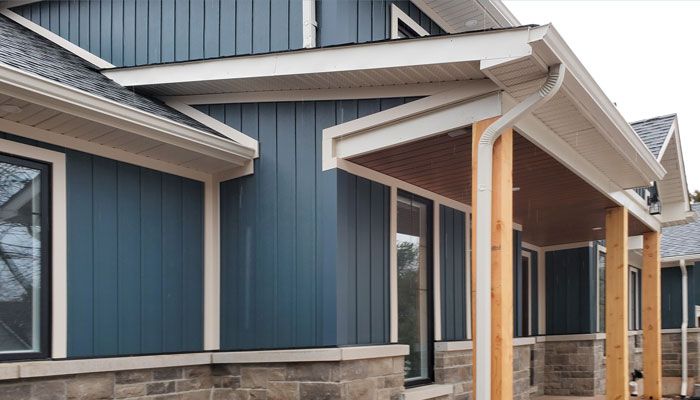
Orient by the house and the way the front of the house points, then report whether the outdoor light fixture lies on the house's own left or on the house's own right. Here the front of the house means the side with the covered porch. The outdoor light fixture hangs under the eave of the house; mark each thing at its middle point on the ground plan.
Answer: on the house's own left

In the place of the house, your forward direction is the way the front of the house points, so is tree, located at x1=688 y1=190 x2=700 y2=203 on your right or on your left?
on your left

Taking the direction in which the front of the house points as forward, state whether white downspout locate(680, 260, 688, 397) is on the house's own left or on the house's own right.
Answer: on the house's own left

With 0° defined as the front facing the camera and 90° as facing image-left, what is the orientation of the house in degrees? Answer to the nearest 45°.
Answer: approximately 315°
